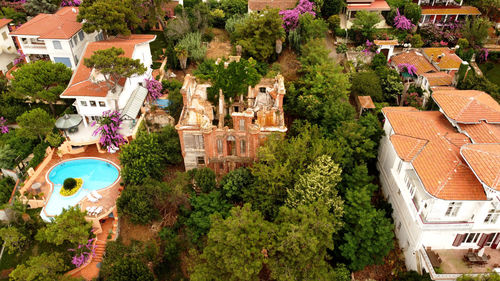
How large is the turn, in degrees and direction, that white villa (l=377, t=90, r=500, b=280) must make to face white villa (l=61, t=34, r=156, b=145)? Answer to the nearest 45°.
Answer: approximately 90° to its right

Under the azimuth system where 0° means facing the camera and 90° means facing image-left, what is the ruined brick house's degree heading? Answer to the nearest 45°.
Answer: approximately 0°

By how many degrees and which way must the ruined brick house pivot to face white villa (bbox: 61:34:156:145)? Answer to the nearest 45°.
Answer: approximately 135° to its right

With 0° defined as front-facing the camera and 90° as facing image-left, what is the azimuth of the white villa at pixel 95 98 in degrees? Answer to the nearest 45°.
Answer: approximately 0°

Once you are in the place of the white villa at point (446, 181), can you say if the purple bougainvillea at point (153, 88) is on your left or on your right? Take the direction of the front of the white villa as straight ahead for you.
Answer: on your right

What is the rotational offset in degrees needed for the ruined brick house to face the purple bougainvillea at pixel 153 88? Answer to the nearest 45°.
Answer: approximately 135° to its right

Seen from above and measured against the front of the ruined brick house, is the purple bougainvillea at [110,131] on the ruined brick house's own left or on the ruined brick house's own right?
on the ruined brick house's own right

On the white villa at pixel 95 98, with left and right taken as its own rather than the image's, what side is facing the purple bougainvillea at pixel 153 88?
left

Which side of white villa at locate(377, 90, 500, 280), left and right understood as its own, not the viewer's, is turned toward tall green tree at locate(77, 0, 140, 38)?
right

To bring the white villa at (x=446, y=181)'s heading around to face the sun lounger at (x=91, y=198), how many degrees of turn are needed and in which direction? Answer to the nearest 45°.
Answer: approximately 45° to its right

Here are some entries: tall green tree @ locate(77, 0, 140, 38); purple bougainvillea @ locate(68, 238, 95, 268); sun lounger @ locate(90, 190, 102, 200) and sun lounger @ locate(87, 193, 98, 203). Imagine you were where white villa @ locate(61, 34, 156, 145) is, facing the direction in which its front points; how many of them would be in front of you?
3

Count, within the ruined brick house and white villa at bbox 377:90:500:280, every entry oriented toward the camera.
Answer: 2

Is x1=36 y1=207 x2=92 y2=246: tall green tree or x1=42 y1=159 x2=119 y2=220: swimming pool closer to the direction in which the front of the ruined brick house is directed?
the tall green tree

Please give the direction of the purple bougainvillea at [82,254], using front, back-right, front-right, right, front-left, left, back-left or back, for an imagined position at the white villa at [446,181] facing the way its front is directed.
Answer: front-right
